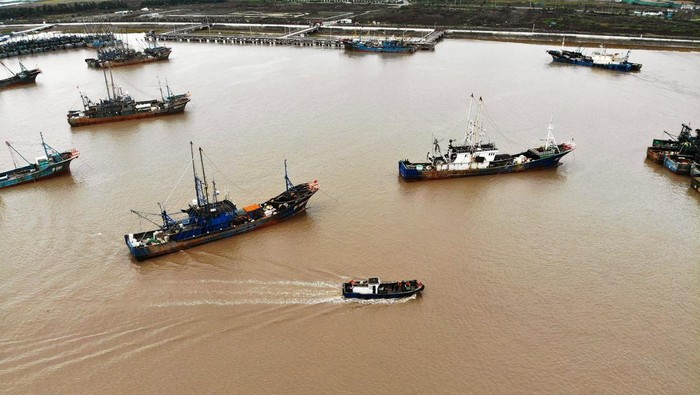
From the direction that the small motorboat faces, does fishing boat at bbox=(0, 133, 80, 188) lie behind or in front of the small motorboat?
behind

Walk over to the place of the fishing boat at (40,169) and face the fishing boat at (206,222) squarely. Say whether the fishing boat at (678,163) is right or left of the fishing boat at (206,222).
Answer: left

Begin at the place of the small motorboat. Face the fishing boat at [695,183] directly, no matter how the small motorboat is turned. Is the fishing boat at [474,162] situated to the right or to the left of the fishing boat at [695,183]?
left

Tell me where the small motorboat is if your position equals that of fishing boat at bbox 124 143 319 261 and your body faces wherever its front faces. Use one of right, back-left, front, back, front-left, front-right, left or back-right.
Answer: right

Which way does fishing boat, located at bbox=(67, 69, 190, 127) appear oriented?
to the viewer's right

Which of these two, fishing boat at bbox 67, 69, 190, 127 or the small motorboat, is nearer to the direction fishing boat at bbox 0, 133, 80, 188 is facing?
the fishing boat

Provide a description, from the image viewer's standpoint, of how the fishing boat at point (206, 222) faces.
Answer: facing away from the viewer and to the right of the viewer

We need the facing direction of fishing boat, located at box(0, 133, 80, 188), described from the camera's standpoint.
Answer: facing away from the viewer and to the right of the viewer

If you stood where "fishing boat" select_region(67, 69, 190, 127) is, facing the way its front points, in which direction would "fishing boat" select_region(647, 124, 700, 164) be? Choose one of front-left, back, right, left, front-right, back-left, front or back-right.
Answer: front-right

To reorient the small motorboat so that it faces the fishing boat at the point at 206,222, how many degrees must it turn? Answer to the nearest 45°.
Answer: approximately 135° to its left

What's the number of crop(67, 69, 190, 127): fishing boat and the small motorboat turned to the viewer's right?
2

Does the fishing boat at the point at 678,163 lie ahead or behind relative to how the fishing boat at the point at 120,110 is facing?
ahead

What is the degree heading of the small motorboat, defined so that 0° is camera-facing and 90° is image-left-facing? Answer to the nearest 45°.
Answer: approximately 270°

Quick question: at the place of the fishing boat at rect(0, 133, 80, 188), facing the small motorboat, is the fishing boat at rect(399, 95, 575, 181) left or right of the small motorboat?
left
